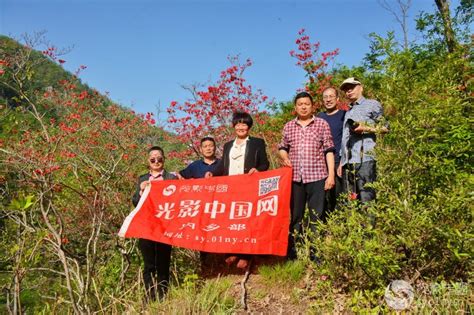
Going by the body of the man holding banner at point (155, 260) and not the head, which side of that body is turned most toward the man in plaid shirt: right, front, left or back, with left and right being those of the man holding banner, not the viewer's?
left

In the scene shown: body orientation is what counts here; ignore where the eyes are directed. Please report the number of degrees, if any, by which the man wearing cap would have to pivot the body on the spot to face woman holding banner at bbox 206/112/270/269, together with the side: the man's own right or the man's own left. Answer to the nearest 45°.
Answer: approximately 45° to the man's own right

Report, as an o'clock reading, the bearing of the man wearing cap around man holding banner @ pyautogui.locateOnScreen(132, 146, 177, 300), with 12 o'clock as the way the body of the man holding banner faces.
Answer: The man wearing cap is roughly at 10 o'clock from the man holding banner.

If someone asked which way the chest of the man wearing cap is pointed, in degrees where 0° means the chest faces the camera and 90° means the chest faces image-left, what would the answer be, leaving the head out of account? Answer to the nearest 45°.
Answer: approximately 45°

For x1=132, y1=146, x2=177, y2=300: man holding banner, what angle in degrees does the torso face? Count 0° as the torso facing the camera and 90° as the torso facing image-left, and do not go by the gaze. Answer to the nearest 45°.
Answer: approximately 0°
